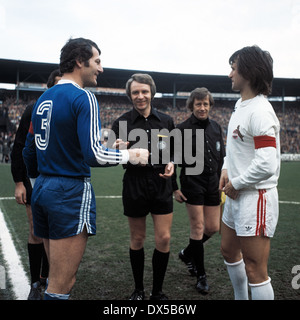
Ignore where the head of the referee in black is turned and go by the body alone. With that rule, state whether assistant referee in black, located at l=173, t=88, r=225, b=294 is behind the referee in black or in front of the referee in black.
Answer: behind

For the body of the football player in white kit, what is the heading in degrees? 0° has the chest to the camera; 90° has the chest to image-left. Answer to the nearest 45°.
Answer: approximately 45°

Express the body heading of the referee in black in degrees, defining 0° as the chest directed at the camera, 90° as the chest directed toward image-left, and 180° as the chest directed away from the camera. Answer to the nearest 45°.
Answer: approximately 0°

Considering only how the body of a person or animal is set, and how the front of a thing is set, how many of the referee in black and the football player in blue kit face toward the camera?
1

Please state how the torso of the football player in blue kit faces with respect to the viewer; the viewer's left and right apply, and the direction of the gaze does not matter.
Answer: facing away from the viewer and to the right of the viewer

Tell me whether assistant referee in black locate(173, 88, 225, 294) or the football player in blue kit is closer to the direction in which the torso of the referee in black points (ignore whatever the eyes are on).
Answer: the football player in blue kit

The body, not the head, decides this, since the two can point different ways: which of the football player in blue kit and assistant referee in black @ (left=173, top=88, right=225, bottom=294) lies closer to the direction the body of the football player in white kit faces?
the football player in blue kit

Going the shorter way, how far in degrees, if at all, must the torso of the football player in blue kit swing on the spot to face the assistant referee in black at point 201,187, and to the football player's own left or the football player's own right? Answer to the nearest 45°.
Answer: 0° — they already face them

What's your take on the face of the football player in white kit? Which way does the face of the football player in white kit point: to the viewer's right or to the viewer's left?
to the viewer's left
